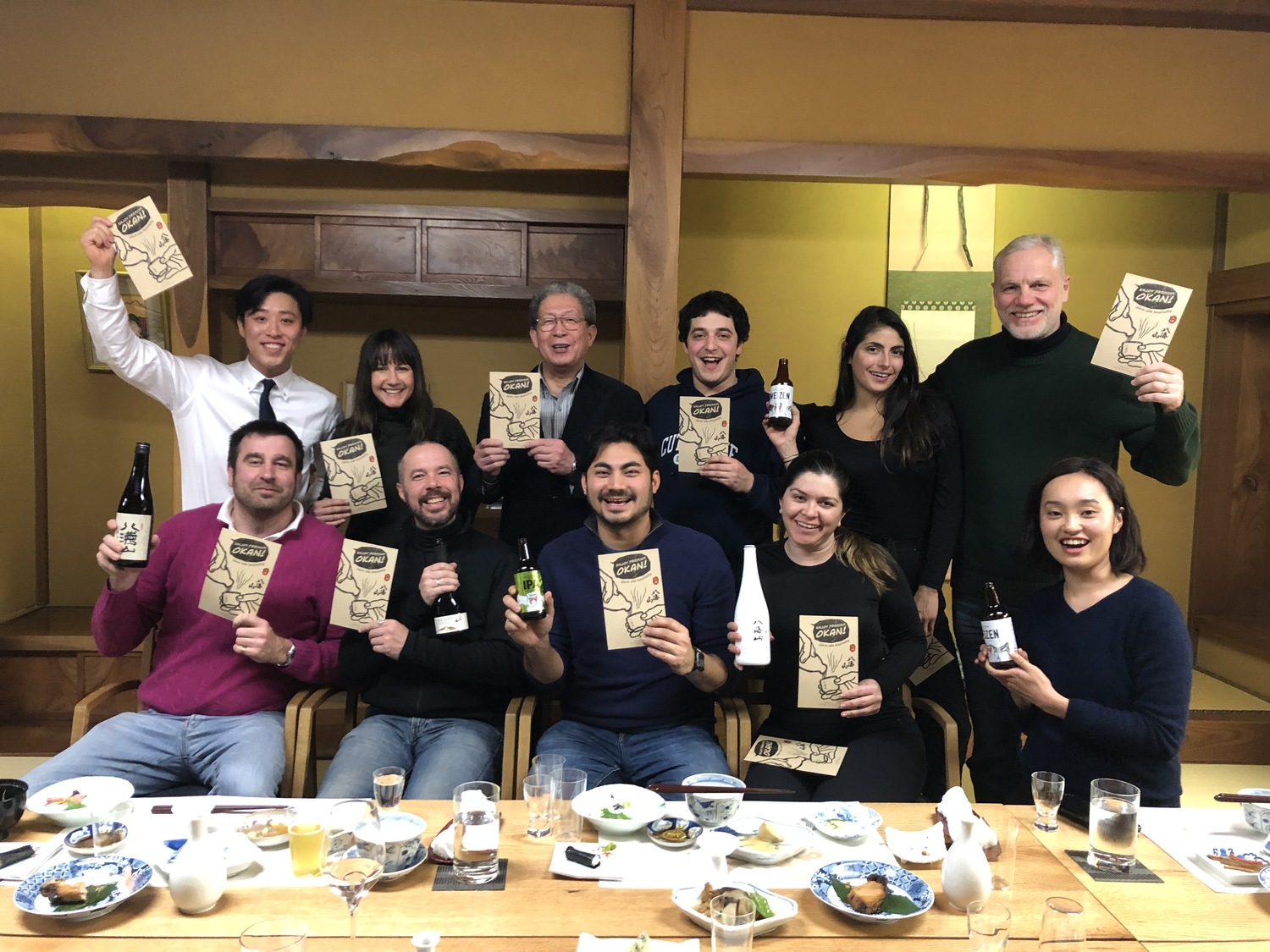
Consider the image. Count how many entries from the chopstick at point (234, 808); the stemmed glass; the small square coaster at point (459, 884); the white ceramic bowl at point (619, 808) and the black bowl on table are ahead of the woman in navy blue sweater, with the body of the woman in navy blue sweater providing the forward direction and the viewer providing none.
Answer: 5

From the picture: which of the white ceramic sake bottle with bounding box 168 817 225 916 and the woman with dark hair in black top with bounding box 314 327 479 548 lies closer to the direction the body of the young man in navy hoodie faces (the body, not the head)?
the white ceramic sake bottle

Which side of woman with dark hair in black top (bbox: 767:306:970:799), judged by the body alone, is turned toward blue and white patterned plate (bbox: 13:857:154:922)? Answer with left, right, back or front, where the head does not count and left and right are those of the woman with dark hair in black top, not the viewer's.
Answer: front

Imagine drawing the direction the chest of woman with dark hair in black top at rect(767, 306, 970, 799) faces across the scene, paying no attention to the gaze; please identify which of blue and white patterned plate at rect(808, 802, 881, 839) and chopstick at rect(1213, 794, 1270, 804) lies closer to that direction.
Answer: the blue and white patterned plate

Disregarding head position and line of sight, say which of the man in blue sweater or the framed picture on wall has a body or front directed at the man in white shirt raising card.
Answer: the framed picture on wall

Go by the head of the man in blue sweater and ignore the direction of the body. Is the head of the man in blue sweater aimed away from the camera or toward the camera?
toward the camera

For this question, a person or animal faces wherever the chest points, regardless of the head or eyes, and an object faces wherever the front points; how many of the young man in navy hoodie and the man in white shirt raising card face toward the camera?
2

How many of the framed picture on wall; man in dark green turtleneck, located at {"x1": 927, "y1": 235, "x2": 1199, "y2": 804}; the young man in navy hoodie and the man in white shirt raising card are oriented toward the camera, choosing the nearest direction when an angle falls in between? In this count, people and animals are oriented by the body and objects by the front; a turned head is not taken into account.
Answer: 4

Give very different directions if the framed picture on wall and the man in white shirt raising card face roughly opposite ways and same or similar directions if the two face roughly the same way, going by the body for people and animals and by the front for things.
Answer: same or similar directions

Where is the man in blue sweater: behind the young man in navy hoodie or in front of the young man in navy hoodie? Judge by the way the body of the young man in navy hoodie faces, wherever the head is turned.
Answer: in front

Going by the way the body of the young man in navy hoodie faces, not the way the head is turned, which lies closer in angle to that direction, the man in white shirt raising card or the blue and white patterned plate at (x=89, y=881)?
the blue and white patterned plate

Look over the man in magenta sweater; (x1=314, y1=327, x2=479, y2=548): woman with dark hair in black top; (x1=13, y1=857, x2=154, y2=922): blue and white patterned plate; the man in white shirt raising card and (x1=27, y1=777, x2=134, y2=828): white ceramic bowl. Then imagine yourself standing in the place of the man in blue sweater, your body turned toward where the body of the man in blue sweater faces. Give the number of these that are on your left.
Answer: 0

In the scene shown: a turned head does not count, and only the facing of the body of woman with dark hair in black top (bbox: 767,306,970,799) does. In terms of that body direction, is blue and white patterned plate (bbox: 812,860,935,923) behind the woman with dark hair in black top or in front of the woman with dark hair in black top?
in front

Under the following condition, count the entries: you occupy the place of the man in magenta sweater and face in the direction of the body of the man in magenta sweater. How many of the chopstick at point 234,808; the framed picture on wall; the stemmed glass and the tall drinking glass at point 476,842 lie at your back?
1

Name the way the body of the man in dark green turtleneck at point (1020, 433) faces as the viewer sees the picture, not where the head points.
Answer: toward the camera

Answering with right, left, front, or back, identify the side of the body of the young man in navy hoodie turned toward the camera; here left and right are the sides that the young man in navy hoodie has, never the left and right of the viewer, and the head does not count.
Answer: front

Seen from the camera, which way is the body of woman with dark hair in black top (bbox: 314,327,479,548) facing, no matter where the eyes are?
toward the camera
